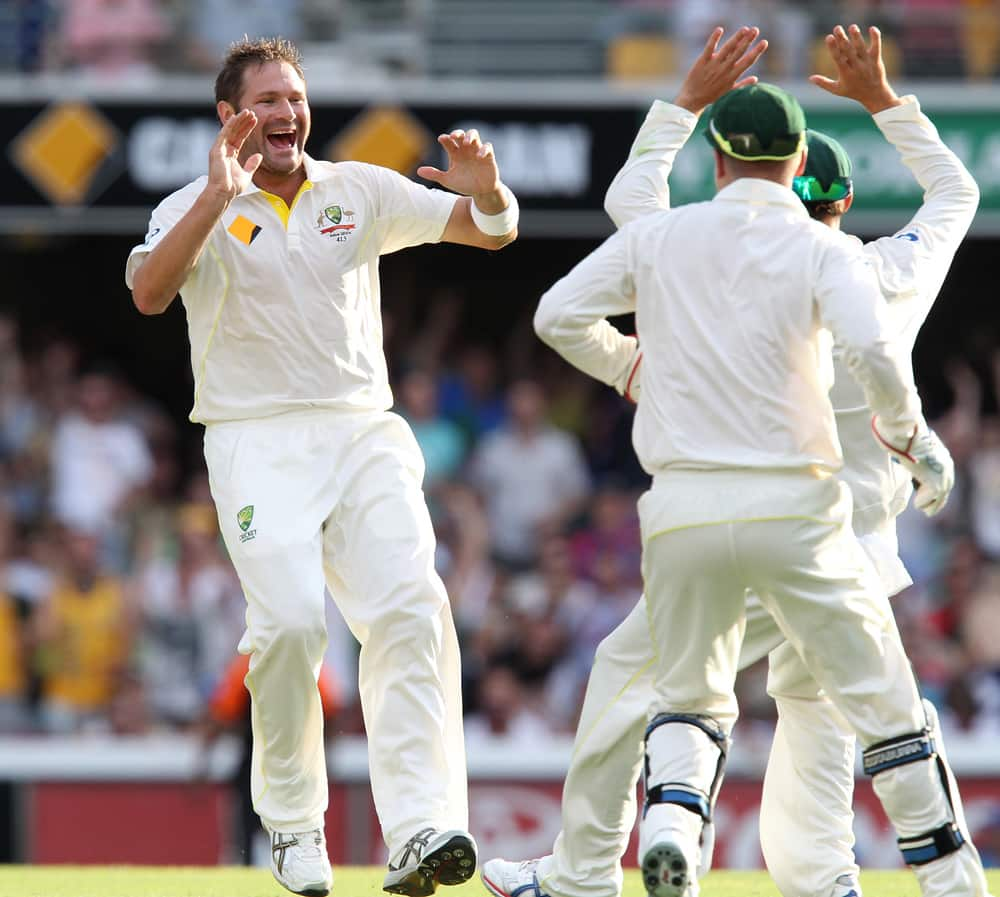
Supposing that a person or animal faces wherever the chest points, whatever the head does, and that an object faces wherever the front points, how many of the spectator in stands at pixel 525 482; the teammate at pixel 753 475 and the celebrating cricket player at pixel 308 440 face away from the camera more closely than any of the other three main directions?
1

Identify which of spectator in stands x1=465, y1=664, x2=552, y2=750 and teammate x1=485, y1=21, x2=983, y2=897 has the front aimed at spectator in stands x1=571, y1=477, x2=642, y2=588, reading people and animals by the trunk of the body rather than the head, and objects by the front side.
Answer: the teammate

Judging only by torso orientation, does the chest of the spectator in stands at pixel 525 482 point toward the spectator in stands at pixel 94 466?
no

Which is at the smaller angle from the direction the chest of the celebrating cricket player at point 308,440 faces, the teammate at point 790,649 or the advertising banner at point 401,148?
the teammate

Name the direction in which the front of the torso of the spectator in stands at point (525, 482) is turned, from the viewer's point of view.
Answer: toward the camera

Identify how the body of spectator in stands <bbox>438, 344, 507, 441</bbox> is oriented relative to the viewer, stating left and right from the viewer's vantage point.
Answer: facing the viewer

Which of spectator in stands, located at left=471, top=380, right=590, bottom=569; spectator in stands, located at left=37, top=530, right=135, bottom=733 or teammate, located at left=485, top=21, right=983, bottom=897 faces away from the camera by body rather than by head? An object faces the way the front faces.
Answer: the teammate

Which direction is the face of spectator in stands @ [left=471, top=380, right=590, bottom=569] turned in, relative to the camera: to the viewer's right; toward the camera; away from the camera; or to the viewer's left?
toward the camera

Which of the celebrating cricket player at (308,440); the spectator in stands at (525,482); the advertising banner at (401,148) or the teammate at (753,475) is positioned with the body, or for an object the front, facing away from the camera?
the teammate

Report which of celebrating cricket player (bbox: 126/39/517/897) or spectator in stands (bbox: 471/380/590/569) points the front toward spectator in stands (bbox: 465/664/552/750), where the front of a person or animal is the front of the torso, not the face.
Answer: spectator in stands (bbox: 471/380/590/569)

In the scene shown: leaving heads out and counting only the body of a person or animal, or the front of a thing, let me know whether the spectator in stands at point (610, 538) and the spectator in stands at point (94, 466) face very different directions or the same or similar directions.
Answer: same or similar directions

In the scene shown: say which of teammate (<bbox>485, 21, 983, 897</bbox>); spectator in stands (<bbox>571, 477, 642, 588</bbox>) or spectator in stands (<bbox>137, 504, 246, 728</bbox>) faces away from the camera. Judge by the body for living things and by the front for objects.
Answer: the teammate

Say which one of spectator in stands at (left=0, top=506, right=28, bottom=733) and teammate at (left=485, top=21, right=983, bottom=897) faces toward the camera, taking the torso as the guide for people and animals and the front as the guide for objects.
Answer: the spectator in stands

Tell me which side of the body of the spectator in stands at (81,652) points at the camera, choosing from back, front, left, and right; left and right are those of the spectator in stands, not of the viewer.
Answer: front

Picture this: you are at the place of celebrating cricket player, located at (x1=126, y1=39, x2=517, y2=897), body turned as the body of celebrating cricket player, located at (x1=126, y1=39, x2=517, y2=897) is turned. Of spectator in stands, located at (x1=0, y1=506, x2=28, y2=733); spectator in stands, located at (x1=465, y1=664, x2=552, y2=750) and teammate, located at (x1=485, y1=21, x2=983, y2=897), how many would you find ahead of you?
1

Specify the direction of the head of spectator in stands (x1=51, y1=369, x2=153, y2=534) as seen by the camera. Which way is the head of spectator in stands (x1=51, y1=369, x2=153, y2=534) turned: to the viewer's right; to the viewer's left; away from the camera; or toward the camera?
toward the camera
